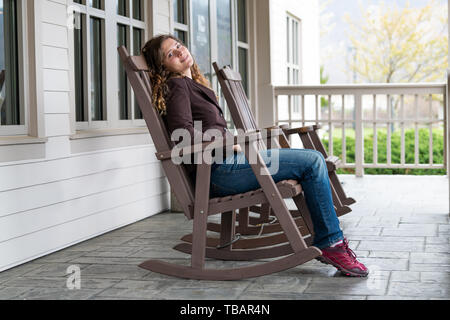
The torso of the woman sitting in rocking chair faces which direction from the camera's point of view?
to the viewer's right

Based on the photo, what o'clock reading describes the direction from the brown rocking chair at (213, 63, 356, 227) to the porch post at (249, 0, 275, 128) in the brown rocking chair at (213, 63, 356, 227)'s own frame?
The porch post is roughly at 9 o'clock from the brown rocking chair.

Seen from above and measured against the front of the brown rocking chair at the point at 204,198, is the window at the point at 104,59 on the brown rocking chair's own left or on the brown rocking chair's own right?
on the brown rocking chair's own left

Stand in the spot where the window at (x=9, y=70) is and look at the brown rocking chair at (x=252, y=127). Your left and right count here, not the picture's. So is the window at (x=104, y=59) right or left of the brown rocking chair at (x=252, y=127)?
left

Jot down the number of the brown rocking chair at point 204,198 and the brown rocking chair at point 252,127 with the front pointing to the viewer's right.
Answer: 2

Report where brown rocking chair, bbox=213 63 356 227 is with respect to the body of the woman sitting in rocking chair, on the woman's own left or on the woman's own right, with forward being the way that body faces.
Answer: on the woman's own left

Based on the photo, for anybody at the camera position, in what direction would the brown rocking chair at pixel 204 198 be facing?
facing to the right of the viewer

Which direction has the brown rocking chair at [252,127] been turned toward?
to the viewer's right

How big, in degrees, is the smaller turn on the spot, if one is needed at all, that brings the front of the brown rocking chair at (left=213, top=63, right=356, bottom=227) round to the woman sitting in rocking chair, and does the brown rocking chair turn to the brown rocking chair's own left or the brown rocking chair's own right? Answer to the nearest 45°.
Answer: approximately 90° to the brown rocking chair's own right

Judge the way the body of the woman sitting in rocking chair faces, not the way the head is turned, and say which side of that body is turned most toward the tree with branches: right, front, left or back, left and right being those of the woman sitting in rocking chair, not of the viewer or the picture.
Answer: left

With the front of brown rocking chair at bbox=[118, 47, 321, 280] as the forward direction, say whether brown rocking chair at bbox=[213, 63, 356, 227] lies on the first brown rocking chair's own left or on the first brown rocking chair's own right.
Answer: on the first brown rocking chair's own left

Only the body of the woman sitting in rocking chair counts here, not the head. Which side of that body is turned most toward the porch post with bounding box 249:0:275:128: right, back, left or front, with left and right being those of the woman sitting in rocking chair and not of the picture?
left

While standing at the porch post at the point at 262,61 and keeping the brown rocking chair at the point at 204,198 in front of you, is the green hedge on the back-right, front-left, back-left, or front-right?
back-left

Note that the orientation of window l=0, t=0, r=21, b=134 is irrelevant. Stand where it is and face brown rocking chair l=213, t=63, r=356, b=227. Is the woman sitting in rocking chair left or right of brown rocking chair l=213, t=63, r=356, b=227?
right

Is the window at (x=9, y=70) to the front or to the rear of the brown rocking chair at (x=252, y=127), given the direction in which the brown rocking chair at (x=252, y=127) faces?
to the rear
